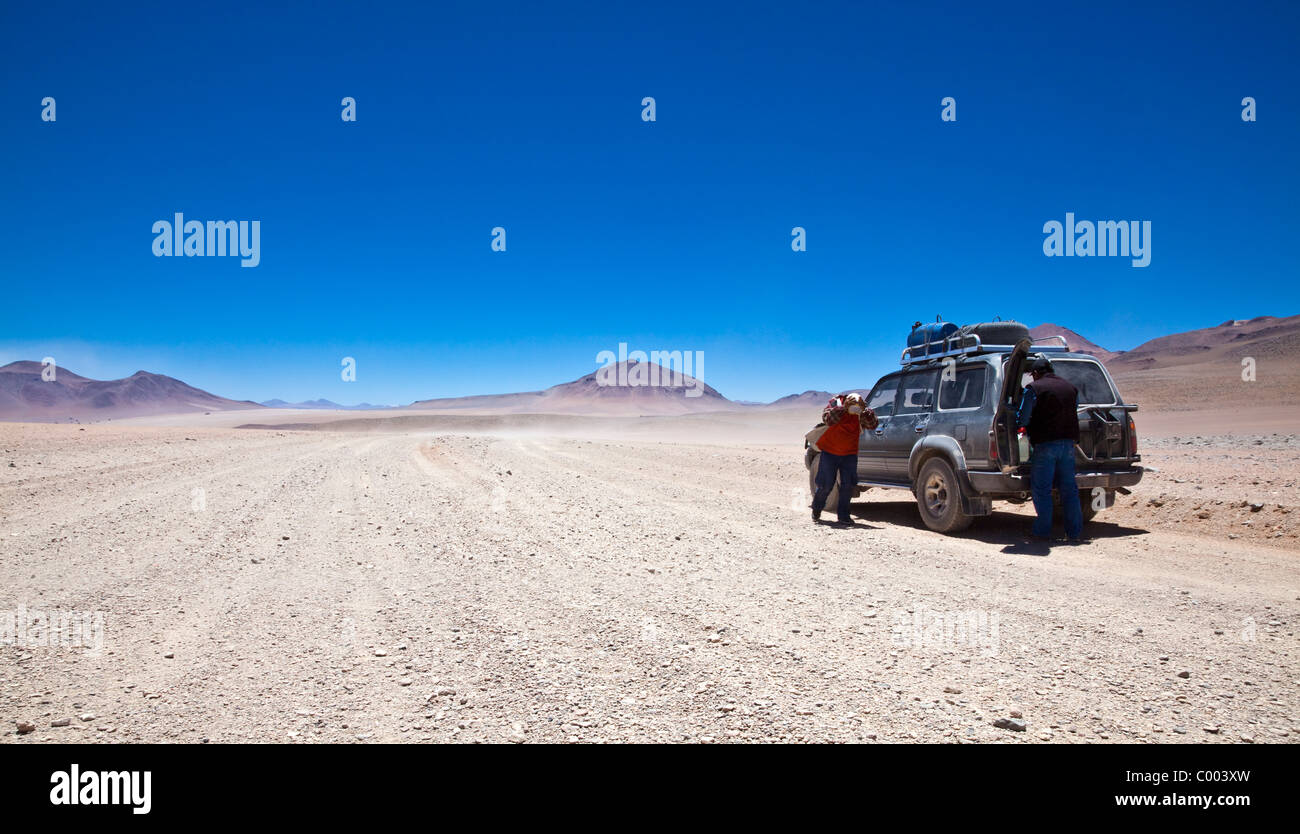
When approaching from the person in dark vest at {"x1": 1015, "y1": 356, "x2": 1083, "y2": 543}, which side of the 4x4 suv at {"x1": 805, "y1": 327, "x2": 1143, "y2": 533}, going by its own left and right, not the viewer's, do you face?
back

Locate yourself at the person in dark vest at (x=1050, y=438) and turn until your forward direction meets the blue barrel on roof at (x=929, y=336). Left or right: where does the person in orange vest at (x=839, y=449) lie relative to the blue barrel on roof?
left

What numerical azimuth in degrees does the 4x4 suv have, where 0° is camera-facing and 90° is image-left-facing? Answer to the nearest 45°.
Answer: approximately 135°
